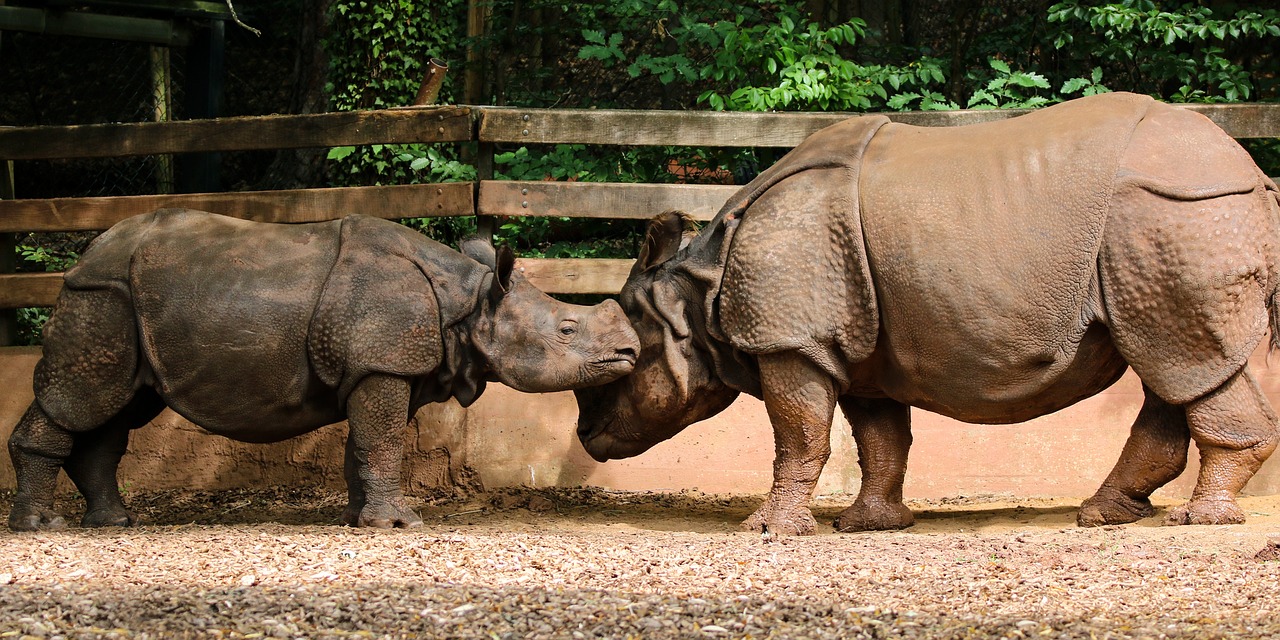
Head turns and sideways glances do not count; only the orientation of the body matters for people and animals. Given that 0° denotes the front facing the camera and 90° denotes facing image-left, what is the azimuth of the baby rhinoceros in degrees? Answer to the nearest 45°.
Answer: approximately 270°

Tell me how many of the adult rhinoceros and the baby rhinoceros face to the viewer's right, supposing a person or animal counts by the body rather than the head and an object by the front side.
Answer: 1

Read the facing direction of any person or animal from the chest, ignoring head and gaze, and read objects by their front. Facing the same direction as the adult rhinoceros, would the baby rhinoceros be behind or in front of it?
in front

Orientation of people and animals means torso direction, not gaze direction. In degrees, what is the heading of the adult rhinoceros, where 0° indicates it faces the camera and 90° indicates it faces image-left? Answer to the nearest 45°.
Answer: approximately 90°

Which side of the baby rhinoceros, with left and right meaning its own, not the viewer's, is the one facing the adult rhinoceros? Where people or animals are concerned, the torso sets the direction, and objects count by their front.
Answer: front

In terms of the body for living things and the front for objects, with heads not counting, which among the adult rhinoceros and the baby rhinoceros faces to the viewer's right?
the baby rhinoceros

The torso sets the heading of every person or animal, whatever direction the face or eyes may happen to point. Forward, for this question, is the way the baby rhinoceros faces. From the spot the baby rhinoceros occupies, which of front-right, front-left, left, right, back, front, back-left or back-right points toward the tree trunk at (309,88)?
left

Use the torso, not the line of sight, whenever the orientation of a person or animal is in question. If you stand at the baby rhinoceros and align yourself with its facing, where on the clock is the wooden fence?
The wooden fence is roughly at 10 o'clock from the baby rhinoceros.

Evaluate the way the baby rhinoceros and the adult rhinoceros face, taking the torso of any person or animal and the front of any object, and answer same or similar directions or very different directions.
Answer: very different directions

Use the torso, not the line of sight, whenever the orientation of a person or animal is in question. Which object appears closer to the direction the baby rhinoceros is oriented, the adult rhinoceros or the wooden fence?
the adult rhinoceros
